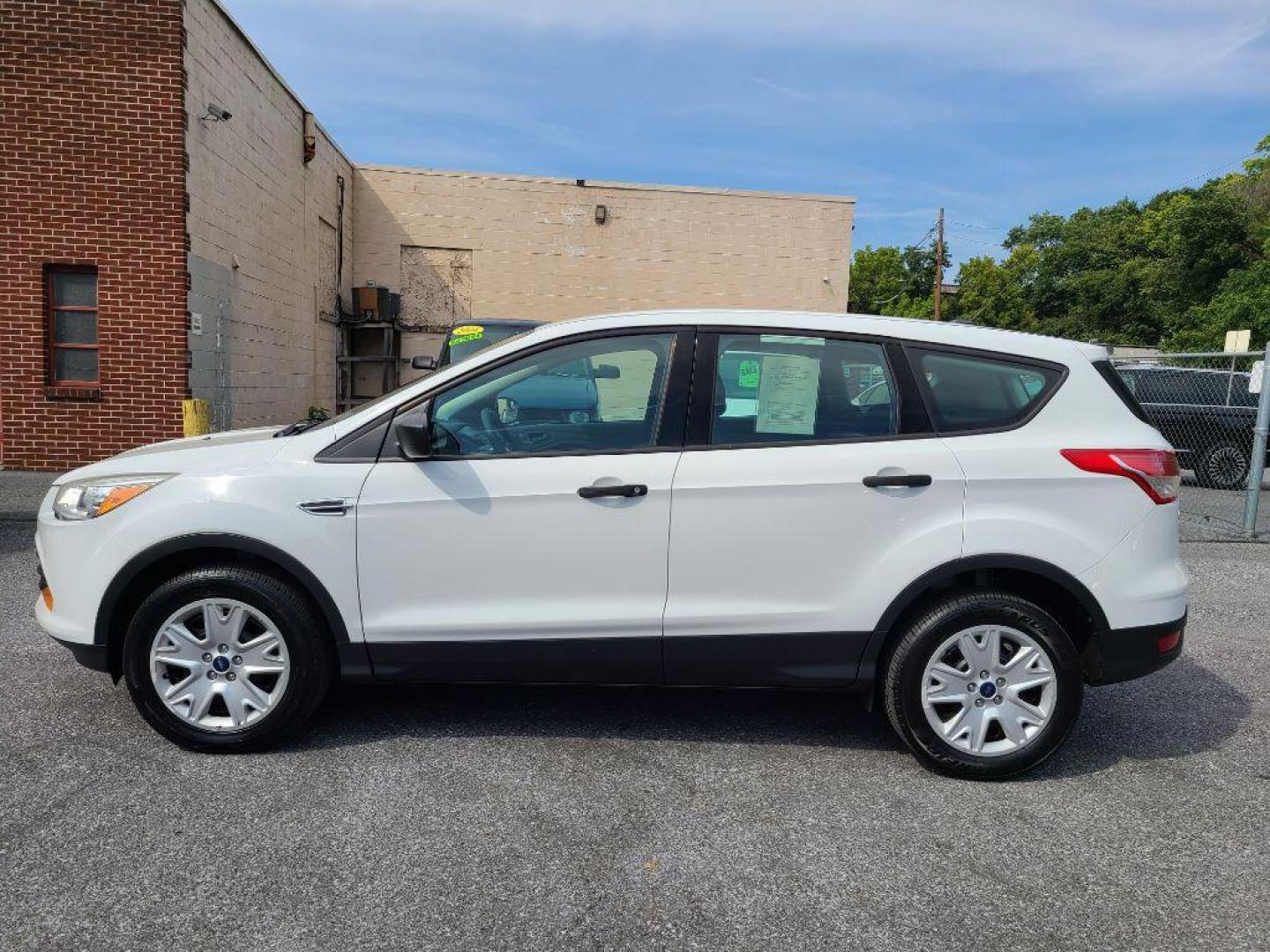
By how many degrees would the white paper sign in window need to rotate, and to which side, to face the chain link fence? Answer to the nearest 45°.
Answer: approximately 135° to its left

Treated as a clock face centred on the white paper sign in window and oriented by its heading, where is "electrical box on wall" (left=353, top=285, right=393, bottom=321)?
The electrical box on wall is roughly at 5 o'clock from the white paper sign in window.

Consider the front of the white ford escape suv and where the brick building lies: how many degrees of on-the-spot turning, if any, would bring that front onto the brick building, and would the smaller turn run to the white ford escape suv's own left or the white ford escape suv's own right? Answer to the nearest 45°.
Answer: approximately 45° to the white ford escape suv's own right

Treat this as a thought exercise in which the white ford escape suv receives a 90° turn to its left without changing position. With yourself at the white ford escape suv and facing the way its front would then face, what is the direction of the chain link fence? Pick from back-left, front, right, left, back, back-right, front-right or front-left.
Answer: back-left

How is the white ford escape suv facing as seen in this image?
to the viewer's left

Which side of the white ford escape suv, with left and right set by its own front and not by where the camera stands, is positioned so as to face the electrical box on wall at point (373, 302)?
right

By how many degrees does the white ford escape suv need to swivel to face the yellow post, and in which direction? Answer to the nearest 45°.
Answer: approximately 45° to its right

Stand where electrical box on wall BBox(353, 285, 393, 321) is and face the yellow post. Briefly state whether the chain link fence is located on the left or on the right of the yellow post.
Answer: left

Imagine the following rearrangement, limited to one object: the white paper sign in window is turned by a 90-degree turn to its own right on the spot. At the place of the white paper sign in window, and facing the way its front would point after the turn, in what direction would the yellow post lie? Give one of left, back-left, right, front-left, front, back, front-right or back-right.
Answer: front-right

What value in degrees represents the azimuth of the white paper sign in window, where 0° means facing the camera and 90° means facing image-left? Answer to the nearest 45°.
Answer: approximately 0°

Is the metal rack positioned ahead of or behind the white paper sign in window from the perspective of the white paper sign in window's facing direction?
behind
